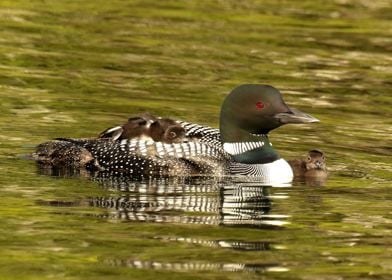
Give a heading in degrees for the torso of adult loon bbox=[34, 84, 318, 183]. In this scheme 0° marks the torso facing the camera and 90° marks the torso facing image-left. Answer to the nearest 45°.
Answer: approximately 270°

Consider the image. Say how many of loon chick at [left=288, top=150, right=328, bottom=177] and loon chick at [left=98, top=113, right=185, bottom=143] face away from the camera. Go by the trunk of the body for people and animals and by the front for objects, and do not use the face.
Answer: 0

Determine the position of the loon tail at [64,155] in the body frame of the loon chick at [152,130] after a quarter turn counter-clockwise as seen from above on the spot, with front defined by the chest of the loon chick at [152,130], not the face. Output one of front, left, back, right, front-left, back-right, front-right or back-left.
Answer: left

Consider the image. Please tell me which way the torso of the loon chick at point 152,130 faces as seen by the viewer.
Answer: to the viewer's right

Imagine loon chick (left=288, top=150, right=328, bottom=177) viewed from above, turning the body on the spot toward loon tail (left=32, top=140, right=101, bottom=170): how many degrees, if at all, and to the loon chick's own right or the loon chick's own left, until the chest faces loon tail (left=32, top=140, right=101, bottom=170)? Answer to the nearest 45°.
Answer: approximately 135° to the loon chick's own right

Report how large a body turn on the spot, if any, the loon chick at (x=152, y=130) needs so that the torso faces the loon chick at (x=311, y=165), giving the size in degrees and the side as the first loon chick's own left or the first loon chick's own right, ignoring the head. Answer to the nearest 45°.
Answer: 0° — it already faces it

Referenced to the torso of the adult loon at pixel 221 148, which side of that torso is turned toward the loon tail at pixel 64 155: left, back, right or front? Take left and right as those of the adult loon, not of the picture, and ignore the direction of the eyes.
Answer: back

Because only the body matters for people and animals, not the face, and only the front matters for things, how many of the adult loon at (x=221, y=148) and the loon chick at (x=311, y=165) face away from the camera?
0

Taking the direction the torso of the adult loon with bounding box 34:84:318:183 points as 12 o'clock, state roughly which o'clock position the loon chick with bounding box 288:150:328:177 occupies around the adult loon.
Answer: The loon chick is roughly at 12 o'clock from the adult loon.

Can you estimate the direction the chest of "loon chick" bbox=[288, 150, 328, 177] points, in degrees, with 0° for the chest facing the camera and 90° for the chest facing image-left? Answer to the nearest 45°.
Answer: approximately 315°
